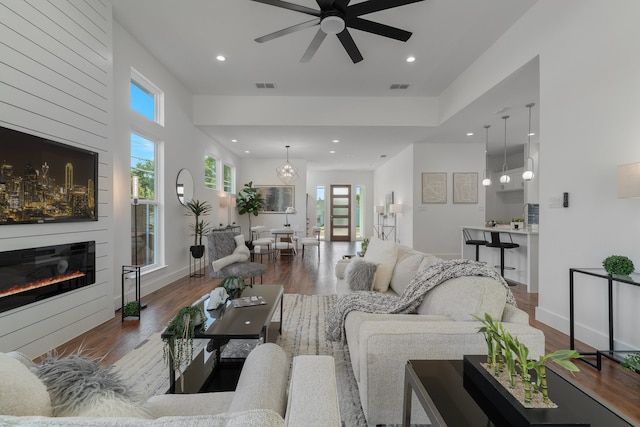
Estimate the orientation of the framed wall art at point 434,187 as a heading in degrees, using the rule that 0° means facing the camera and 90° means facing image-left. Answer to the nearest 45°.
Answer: approximately 0°

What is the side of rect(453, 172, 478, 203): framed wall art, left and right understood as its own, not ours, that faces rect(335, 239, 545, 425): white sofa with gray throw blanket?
front

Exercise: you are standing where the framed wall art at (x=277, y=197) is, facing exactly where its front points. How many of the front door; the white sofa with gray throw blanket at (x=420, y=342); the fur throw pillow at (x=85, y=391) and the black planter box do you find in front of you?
3

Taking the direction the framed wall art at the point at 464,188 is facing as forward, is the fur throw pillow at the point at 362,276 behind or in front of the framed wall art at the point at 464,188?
in front

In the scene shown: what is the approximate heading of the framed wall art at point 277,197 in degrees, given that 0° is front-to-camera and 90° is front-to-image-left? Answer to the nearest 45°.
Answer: approximately 0°

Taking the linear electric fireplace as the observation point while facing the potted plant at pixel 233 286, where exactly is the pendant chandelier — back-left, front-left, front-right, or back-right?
front-left

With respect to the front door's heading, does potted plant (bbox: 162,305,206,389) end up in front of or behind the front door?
in front

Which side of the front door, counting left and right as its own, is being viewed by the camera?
front

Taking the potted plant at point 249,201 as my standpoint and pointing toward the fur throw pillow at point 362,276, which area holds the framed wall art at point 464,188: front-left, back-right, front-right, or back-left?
front-left

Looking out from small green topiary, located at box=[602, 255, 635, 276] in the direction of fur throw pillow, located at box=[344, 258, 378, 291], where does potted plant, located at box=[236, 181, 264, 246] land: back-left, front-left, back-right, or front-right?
front-right

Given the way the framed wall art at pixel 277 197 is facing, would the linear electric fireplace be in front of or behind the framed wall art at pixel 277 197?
in front

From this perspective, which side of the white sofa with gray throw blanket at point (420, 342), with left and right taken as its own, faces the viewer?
left
